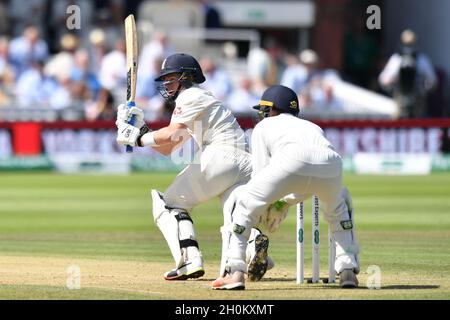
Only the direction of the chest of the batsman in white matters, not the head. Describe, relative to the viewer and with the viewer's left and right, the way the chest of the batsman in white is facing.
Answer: facing to the left of the viewer

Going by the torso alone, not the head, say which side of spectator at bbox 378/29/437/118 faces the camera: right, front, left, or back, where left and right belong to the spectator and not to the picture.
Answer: front

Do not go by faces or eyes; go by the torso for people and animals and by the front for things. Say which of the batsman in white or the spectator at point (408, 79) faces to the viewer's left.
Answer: the batsman in white

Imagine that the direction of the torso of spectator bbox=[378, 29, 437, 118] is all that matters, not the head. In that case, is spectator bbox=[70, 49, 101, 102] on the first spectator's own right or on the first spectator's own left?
on the first spectator's own right

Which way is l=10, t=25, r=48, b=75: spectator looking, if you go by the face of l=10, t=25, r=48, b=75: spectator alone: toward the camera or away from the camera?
toward the camera

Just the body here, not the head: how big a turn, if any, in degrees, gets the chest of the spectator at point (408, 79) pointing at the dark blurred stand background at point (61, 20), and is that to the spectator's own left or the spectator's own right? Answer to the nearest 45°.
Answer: approximately 90° to the spectator's own right

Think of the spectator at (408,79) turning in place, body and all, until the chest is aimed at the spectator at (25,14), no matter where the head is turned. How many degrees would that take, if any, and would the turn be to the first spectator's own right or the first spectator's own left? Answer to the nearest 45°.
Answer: approximately 90° to the first spectator's own right

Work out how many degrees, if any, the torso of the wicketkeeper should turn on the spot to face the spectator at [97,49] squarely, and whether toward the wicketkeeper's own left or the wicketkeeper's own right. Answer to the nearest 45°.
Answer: approximately 45° to the wicketkeeper's own right

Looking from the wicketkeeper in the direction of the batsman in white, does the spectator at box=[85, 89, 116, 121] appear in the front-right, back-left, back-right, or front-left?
front-right

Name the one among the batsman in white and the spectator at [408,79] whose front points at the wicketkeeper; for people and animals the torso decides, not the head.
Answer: the spectator

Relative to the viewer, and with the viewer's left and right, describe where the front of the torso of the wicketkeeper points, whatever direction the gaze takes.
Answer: facing away from the viewer and to the left of the viewer

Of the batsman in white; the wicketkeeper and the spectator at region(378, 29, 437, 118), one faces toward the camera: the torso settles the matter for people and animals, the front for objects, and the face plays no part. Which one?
the spectator
